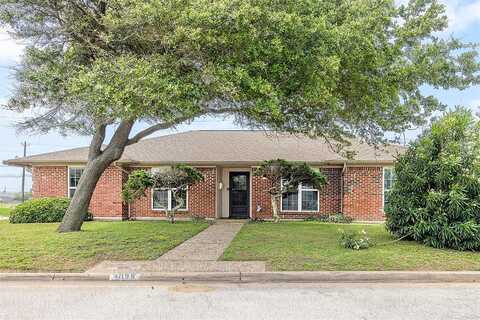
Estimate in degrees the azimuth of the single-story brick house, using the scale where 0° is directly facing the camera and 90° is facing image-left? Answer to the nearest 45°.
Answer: approximately 0°

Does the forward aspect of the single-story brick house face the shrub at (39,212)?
no

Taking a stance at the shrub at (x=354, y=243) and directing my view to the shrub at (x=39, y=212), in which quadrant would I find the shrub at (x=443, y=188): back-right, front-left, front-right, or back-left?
back-right

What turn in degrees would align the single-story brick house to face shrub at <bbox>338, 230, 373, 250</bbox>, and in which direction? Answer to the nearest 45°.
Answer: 0° — it already faces it

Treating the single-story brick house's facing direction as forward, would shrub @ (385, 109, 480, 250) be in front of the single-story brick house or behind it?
in front
